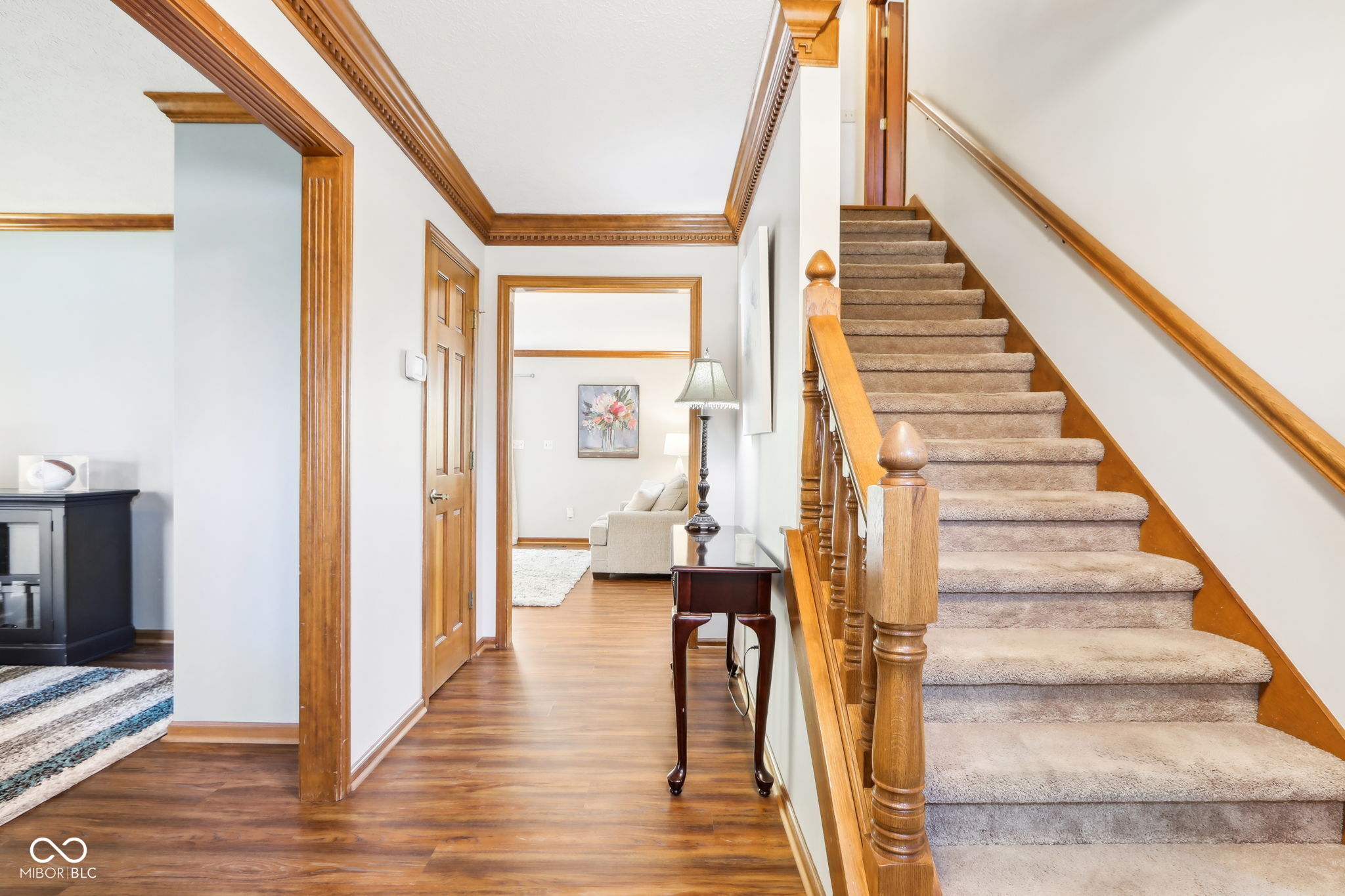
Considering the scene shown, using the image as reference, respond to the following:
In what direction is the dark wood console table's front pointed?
to the viewer's left

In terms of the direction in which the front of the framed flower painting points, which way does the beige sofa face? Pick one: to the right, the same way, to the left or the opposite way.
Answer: to the right

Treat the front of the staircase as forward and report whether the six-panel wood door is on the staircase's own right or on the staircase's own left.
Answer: on the staircase's own right

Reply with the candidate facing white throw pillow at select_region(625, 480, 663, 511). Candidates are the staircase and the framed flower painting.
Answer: the framed flower painting

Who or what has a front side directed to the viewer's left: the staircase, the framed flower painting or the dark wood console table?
the dark wood console table

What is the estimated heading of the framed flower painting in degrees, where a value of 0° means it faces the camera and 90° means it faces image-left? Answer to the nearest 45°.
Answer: approximately 0°

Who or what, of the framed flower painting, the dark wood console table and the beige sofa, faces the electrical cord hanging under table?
the framed flower painting

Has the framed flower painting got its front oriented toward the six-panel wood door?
yes

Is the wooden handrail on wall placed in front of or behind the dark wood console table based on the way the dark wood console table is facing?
behind

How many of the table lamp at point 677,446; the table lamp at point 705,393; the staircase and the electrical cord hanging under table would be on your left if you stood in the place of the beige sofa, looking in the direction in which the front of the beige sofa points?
3

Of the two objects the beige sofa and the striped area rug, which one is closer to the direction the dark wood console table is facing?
the striped area rug

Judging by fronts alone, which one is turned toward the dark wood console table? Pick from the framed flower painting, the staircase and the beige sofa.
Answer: the framed flower painting

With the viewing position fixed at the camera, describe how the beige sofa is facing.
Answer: facing to the left of the viewer
